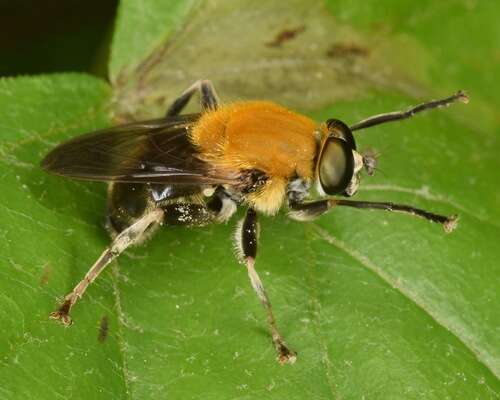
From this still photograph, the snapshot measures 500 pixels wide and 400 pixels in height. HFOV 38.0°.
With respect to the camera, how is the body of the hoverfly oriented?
to the viewer's right
